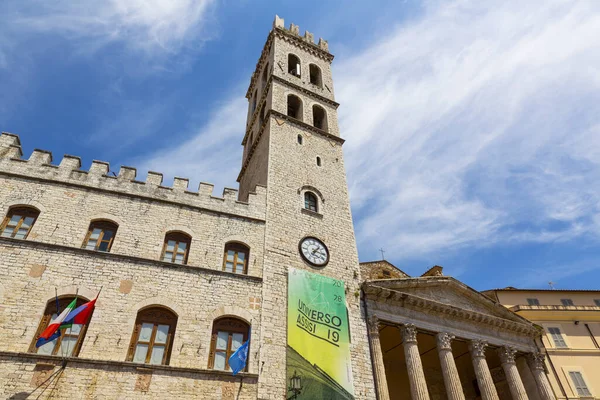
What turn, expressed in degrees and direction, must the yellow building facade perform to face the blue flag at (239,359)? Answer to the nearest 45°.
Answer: approximately 45° to its right

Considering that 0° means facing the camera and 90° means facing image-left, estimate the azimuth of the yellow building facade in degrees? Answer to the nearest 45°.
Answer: approximately 0°

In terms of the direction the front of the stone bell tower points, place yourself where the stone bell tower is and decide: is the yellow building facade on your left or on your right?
on your left

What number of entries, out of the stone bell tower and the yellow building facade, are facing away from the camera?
0
